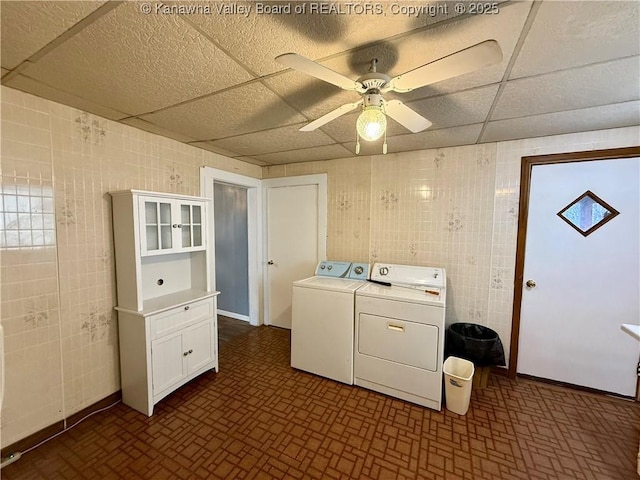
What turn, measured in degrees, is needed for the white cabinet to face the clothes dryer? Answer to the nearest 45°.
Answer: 0° — it already faces it

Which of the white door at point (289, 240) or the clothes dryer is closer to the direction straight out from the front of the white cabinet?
the clothes dryer

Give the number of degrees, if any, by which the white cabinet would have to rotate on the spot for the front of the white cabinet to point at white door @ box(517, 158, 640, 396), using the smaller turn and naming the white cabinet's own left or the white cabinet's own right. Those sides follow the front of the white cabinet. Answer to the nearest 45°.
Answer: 0° — it already faces it

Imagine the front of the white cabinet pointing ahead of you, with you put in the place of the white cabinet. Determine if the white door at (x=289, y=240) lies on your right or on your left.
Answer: on your left

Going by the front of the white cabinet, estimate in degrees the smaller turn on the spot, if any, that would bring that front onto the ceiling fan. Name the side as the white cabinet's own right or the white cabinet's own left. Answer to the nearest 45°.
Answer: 0° — it already faces it

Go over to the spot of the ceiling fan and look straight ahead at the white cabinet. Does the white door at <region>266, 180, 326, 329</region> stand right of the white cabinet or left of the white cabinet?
right

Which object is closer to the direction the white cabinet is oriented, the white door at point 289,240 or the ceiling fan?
the ceiling fan

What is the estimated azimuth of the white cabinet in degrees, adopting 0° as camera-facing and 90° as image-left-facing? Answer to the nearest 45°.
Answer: approximately 315°
